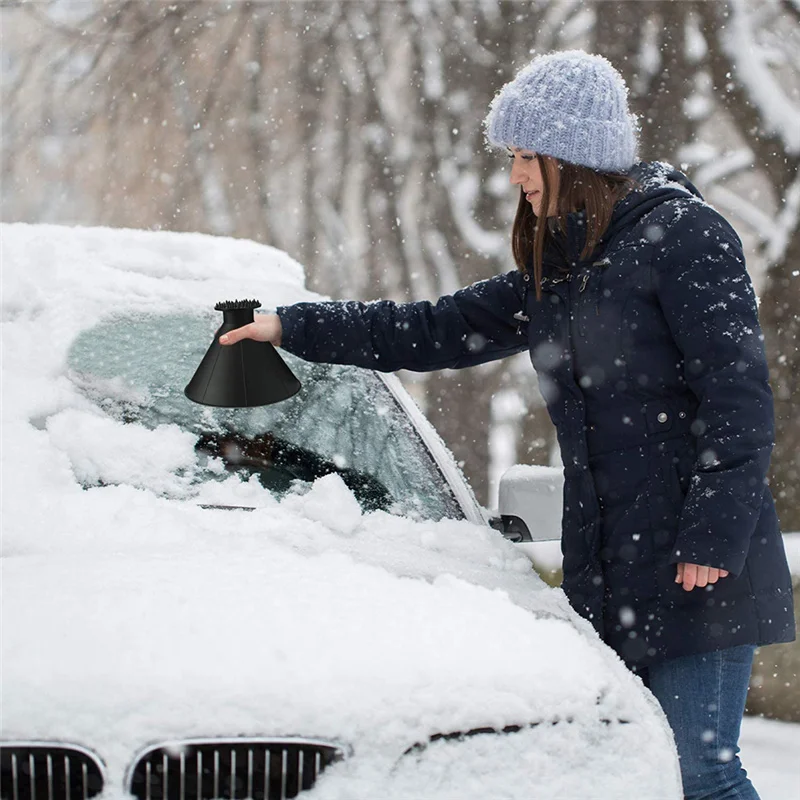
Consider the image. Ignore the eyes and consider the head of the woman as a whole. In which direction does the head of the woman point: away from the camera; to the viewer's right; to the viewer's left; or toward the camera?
to the viewer's left

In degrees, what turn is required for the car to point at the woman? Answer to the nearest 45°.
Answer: approximately 135° to its left

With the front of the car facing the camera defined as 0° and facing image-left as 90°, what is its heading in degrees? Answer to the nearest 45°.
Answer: approximately 0°
